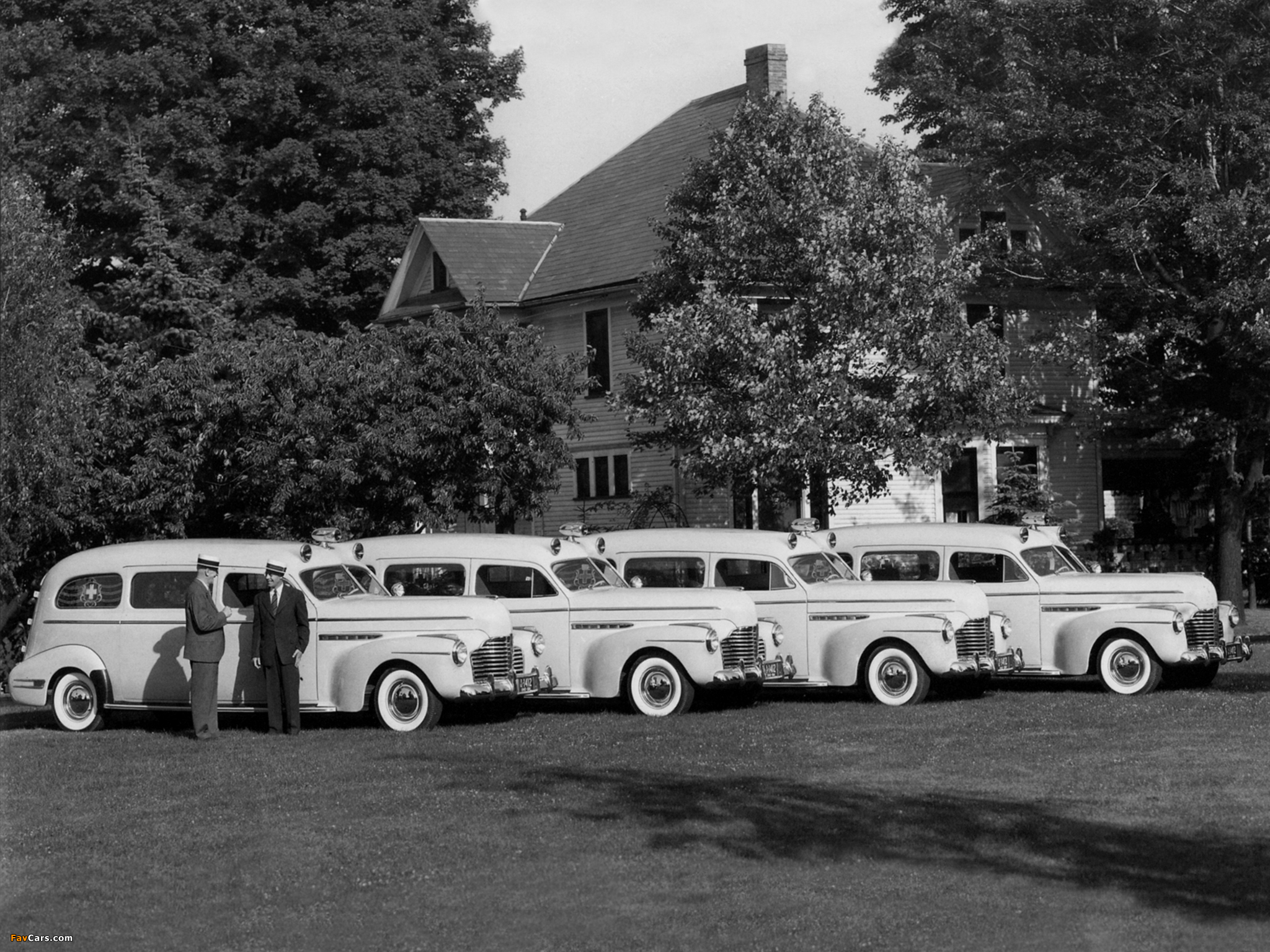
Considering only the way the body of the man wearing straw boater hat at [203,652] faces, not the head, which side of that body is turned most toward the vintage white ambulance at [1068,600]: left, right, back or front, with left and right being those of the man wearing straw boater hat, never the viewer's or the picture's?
front

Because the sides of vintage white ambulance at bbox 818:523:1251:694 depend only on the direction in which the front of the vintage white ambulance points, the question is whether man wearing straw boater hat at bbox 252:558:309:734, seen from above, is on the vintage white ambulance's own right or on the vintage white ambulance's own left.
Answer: on the vintage white ambulance's own right

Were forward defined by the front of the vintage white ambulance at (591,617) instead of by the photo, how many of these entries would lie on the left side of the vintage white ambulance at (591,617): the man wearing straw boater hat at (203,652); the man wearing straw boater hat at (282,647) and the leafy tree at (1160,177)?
1

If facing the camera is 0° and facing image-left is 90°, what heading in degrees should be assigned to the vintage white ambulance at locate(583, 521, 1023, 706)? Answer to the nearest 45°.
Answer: approximately 315°

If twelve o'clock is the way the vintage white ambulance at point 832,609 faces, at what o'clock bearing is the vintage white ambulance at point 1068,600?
the vintage white ambulance at point 1068,600 is roughly at 10 o'clock from the vintage white ambulance at point 832,609.

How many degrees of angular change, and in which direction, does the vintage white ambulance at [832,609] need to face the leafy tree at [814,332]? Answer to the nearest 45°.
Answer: approximately 135° to its left

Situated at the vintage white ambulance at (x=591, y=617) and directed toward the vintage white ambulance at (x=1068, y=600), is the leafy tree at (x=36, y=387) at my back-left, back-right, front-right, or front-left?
back-left

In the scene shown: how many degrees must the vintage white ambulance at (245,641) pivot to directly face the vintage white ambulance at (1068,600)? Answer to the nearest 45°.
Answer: approximately 45° to its left

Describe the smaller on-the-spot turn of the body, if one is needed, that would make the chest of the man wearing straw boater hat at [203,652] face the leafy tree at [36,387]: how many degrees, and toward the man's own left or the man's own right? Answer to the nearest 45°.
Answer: approximately 90° to the man's own left

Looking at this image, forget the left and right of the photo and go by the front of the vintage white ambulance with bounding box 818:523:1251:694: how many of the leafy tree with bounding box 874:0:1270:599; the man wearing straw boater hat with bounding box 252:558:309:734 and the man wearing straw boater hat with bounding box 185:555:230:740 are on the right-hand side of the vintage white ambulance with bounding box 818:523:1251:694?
2

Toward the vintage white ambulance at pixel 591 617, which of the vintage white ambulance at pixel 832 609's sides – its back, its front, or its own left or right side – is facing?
right

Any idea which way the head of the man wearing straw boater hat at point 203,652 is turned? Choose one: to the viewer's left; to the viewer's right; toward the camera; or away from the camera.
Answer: to the viewer's right

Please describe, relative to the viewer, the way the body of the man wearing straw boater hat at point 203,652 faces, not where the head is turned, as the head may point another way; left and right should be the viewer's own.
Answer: facing to the right of the viewer
